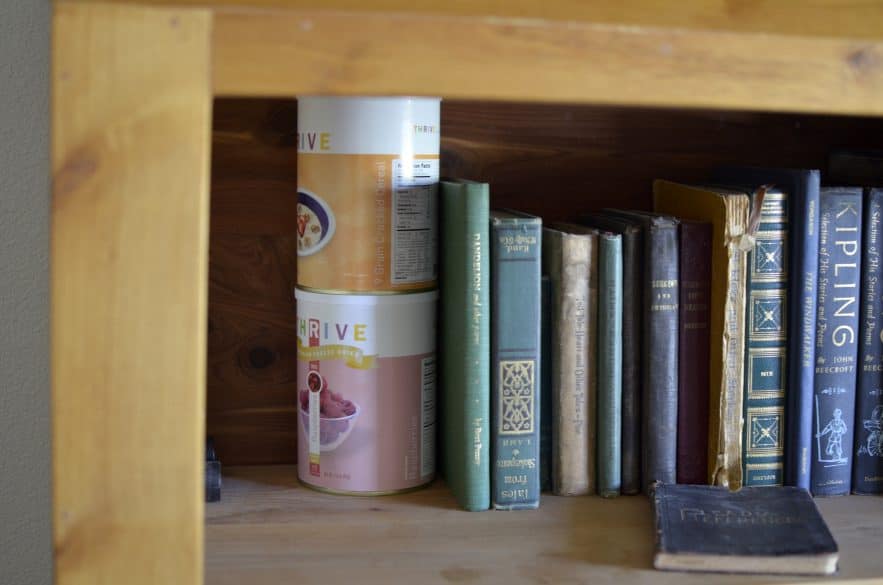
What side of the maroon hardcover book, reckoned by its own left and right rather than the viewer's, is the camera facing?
right

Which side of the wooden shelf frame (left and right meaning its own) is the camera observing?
front

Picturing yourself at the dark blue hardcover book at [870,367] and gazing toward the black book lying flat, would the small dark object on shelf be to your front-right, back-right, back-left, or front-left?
front-right

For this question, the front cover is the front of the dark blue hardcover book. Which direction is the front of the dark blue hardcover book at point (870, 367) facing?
to the viewer's right

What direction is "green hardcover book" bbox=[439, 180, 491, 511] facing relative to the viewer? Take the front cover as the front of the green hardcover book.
to the viewer's right

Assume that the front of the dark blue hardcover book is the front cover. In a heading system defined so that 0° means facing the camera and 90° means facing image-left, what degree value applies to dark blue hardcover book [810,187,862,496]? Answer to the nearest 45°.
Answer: approximately 270°

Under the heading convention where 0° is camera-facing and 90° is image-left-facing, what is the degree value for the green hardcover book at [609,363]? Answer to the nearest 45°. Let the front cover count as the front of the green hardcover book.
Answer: approximately 270°
